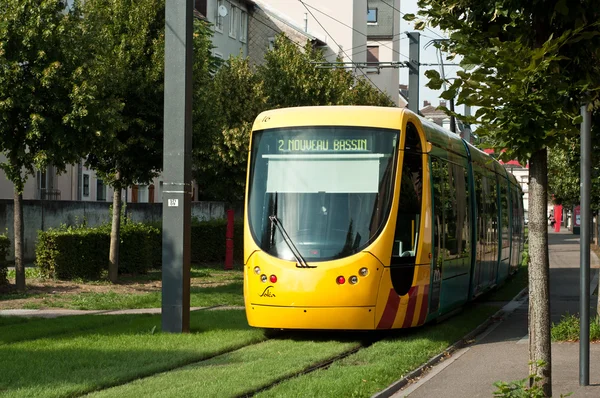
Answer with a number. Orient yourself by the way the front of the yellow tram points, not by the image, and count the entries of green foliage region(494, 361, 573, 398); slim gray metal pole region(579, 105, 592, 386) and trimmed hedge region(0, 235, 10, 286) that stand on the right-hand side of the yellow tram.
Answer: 1

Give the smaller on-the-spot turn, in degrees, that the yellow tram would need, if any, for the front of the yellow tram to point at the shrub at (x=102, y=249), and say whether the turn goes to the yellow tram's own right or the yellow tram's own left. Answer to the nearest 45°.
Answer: approximately 90° to the yellow tram's own right

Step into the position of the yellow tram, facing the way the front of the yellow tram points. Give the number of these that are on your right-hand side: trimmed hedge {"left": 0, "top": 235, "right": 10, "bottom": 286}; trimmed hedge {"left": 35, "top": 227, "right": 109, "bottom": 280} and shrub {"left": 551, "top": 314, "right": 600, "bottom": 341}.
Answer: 2

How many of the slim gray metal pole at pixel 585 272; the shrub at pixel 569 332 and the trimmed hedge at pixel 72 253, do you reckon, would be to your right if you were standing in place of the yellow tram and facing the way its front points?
1

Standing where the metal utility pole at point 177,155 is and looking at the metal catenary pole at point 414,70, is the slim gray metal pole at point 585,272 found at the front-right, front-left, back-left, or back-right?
back-right

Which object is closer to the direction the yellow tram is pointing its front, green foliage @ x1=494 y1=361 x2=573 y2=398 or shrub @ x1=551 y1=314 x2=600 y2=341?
the green foliage

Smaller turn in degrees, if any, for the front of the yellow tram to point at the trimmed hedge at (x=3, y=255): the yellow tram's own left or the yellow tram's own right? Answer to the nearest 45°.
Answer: approximately 90° to the yellow tram's own right

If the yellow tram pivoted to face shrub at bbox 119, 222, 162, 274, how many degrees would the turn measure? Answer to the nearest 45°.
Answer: approximately 90° to its right

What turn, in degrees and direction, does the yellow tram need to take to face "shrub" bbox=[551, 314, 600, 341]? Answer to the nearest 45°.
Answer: approximately 45° to its left

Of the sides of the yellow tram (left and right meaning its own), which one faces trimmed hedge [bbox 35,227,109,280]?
right

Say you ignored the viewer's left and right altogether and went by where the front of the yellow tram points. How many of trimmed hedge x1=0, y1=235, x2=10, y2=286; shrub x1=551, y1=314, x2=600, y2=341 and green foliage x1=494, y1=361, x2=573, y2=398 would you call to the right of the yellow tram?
1

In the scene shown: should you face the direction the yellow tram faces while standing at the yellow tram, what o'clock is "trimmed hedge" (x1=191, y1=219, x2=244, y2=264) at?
The trimmed hedge is roughly at 4 o'clock from the yellow tram.

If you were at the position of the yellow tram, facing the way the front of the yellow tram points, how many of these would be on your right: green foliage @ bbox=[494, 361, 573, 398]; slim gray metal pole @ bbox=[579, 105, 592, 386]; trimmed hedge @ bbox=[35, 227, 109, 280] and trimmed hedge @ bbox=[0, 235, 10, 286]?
2

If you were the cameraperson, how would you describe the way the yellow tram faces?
facing the viewer and to the left of the viewer

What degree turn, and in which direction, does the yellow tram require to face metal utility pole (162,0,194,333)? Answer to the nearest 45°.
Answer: approximately 45° to its right

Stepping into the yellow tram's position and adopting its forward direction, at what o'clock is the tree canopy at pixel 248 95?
The tree canopy is roughly at 4 o'clock from the yellow tram.
